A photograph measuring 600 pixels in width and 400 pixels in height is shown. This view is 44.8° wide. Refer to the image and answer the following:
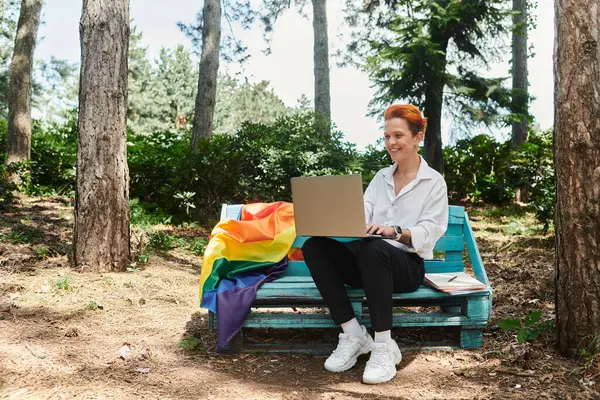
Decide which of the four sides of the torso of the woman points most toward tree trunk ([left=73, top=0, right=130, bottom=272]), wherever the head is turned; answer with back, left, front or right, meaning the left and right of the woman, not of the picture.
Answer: right

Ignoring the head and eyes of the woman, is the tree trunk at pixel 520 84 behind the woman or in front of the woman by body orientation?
behind

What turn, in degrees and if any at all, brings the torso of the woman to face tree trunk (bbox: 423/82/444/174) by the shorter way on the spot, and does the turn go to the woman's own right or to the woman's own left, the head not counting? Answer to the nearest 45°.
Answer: approximately 135° to the woman's own right

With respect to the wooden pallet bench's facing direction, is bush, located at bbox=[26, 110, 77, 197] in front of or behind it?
behind

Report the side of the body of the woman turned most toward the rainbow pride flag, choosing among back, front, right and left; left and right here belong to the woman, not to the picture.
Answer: right

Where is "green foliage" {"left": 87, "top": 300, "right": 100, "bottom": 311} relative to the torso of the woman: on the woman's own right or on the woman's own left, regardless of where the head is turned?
on the woman's own right

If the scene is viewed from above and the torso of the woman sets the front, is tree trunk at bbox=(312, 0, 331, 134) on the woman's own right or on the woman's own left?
on the woman's own right

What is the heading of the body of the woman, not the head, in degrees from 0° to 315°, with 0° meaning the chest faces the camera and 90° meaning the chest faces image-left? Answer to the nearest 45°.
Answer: approximately 45°

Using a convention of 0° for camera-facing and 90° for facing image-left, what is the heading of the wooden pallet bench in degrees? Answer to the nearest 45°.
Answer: approximately 0°

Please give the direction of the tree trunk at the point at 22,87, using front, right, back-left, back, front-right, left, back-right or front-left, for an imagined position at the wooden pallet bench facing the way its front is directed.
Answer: back-right

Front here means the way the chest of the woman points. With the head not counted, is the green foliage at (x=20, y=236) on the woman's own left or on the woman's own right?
on the woman's own right

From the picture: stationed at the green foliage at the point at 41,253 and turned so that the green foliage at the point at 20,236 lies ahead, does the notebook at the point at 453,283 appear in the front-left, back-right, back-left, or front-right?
back-right

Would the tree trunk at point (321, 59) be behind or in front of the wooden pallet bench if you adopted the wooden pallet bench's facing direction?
behind
